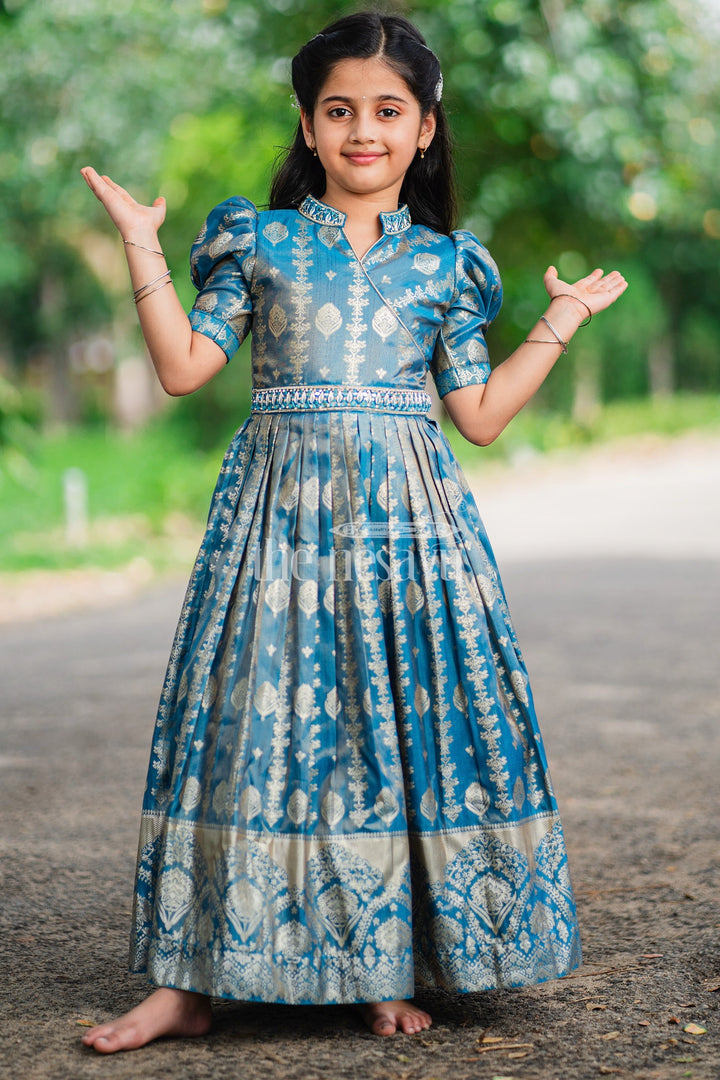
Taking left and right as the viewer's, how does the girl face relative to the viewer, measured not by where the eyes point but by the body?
facing the viewer

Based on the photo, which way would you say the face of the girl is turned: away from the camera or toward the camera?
toward the camera

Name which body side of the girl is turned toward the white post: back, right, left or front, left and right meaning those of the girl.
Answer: back
